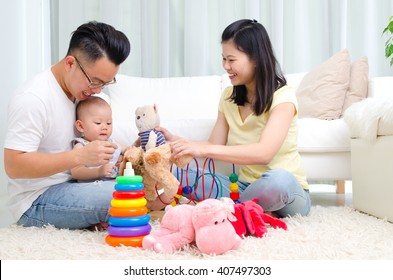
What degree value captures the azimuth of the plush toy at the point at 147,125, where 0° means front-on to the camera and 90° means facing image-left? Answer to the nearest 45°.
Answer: approximately 45°

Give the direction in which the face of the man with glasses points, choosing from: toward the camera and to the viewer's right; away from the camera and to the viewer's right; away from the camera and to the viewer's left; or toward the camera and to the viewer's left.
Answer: toward the camera and to the viewer's right

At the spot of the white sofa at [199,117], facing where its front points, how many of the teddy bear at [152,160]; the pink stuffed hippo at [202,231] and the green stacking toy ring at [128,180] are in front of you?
3

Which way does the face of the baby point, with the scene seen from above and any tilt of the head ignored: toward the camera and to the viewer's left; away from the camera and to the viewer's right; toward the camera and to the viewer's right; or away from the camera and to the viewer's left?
toward the camera and to the viewer's right

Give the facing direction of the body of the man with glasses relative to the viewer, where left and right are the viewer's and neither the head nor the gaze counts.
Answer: facing to the right of the viewer
